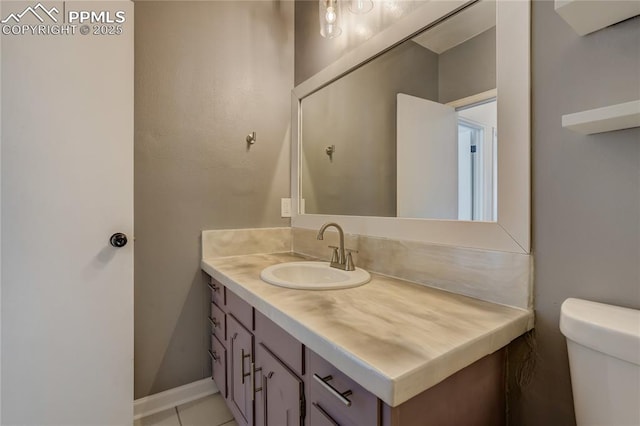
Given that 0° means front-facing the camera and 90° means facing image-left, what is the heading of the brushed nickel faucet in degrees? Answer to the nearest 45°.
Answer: approximately 45°

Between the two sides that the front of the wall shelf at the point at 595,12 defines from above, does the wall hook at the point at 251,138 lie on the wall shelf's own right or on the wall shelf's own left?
on the wall shelf's own right

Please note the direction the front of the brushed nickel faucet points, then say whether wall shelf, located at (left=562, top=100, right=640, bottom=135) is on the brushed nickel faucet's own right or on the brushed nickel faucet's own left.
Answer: on the brushed nickel faucet's own left

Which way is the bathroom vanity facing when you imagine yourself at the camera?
facing the viewer and to the left of the viewer

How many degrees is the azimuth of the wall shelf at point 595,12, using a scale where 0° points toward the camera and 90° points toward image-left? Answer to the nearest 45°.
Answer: approximately 45°

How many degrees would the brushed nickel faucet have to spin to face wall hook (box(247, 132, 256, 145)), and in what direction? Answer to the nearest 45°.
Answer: approximately 90° to its right

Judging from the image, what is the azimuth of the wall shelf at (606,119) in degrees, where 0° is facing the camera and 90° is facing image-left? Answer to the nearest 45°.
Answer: approximately 45°

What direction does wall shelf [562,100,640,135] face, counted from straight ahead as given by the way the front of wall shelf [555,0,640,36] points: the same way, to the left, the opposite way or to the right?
the same way

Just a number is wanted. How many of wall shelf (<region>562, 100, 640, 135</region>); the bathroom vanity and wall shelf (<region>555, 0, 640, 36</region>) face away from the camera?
0
